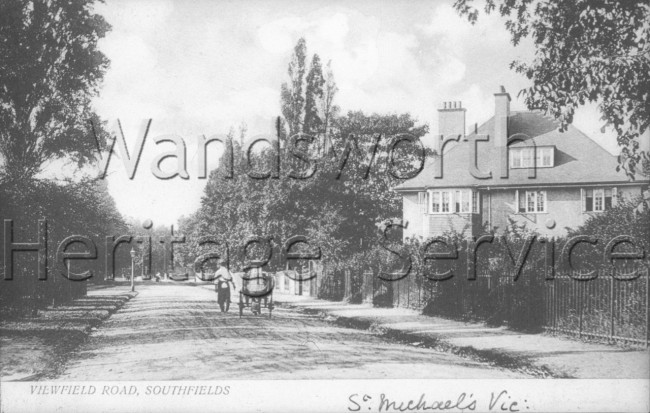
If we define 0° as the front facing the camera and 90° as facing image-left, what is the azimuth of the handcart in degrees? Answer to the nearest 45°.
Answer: approximately 0°

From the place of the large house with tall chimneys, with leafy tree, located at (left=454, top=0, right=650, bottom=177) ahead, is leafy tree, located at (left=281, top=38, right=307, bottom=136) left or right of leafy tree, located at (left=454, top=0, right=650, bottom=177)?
right

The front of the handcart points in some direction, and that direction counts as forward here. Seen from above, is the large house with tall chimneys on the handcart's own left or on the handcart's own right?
on the handcart's own left

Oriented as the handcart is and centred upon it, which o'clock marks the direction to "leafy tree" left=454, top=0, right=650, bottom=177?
The leafy tree is roughly at 11 o'clock from the handcart.

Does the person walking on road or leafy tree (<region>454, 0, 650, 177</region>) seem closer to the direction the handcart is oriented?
the leafy tree
